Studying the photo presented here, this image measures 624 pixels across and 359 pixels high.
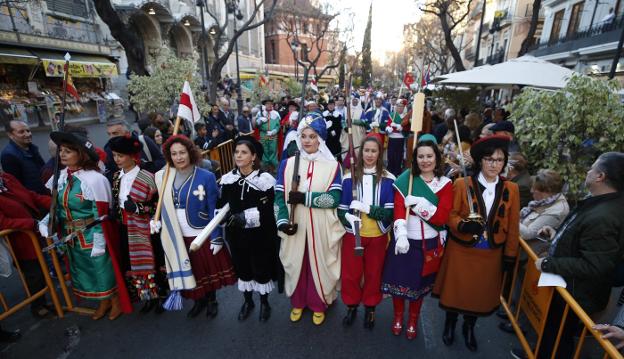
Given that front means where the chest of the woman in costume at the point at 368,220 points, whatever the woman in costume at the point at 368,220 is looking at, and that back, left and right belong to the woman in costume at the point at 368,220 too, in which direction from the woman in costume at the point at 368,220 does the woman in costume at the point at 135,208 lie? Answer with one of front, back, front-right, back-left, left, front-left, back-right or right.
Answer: right

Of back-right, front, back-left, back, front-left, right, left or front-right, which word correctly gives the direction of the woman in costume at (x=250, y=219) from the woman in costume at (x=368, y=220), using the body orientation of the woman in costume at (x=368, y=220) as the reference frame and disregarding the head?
right

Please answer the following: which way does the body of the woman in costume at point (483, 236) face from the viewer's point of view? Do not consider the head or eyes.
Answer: toward the camera

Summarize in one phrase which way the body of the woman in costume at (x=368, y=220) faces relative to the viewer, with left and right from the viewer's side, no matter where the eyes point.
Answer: facing the viewer

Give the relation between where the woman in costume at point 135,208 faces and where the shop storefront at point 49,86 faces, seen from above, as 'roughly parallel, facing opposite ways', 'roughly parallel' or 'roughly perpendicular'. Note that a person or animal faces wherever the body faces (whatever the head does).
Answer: roughly perpendicular

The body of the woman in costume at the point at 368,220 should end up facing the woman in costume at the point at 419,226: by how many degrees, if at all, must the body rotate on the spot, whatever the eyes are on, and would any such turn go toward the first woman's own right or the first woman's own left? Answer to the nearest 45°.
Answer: approximately 90° to the first woman's own left

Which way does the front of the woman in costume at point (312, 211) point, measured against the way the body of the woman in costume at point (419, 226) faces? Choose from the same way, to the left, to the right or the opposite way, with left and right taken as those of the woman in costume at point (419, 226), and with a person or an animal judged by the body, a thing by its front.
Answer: the same way

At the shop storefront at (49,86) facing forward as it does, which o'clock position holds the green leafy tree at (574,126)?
The green leafy tree is roughly at 1 o'clock from the shop storefront.

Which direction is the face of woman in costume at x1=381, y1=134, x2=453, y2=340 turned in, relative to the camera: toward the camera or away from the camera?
toward the camera

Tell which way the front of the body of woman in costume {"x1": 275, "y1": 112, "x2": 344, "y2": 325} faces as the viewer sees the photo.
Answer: toward the camera

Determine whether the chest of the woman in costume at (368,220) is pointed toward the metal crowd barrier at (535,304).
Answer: no

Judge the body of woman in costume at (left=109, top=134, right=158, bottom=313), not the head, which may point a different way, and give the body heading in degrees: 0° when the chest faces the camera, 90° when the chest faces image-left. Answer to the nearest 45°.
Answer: approximately 45°

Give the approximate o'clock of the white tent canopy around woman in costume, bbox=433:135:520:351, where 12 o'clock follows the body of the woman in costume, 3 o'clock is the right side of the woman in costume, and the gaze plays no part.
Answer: The white tent canopy is roughly at 6 o'clock from the woman in costume.

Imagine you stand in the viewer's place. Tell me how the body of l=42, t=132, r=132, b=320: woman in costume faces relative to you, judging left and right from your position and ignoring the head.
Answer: facing the viewer and to the left of the viewer

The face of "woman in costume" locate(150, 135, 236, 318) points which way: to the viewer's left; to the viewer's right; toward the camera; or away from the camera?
toward the camera

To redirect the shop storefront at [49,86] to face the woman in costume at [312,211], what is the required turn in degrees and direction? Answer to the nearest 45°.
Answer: approximately 45° to its right

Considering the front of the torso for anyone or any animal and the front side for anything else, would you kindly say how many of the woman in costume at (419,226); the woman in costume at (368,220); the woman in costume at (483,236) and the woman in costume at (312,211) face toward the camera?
4

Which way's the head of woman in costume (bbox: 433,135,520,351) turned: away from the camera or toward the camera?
toward the camera

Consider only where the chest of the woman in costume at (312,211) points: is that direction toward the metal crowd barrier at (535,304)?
no
